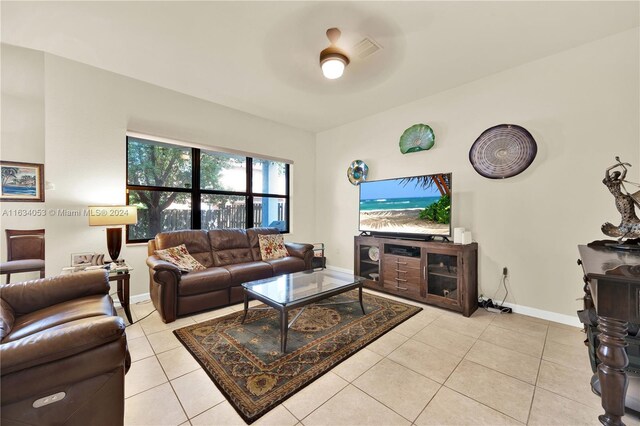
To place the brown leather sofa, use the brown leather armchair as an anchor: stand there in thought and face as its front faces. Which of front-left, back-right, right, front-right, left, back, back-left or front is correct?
front-left

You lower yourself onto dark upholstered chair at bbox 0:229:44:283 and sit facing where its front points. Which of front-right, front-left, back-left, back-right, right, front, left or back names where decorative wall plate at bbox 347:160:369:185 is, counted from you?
front-left

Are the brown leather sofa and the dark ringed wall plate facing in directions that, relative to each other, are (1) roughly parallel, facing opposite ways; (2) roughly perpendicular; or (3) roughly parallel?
roughly perpendicular

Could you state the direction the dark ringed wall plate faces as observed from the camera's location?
facing the viewer

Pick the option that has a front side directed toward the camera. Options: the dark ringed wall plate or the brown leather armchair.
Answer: the dark ringed wall plate

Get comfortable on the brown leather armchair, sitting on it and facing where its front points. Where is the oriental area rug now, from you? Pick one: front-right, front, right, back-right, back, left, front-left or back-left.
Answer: front

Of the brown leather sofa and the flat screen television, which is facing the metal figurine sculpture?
the brown leather sofa

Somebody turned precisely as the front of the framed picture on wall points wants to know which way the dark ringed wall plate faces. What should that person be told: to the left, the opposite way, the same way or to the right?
to the right

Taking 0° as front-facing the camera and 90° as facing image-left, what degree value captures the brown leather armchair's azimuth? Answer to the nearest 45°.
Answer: approximately 270°

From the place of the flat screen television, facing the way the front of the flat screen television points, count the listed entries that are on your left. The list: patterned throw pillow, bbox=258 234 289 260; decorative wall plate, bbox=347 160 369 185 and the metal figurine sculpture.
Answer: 1
